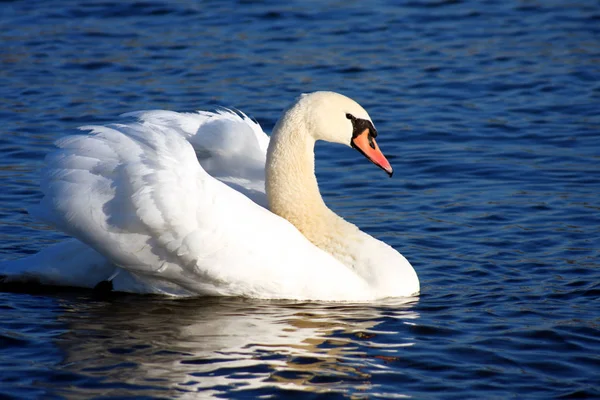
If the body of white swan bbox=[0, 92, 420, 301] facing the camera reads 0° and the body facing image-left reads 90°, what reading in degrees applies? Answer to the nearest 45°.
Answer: approximately 270°
